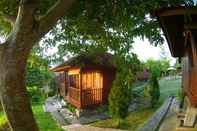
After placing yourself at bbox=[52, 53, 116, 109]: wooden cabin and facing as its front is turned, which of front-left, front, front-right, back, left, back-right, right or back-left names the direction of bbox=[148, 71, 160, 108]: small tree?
back-left

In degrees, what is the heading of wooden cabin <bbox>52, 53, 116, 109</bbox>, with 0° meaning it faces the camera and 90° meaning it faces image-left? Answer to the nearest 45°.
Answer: approximately 45°

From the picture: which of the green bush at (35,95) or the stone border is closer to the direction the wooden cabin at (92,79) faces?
the stone border

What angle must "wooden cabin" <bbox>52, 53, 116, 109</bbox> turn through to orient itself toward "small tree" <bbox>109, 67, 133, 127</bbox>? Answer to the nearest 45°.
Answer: approximately 45° to its left
